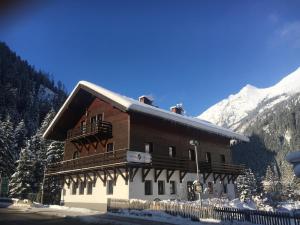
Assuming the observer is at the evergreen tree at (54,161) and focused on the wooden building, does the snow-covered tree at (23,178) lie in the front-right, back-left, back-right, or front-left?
back-right

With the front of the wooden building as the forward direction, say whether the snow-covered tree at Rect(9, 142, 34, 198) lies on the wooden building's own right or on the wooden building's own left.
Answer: on the wooden building's own right
